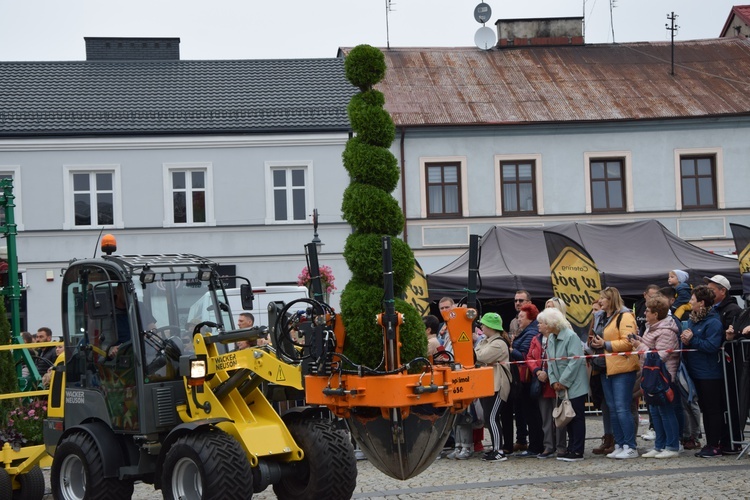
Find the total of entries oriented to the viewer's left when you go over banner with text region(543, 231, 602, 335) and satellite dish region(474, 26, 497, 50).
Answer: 0

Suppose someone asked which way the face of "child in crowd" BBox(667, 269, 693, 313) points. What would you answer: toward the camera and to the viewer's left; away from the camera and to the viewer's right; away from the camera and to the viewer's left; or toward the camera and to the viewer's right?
toward the camera and to the viewer's left

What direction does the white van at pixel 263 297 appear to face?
to the viewer's left

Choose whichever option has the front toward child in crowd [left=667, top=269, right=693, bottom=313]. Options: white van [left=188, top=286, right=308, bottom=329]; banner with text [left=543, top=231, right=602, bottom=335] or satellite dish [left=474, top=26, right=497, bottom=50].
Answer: the satellite dish

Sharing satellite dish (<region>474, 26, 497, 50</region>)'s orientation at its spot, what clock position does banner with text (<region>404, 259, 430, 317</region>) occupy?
The banner with text is roughly at 12 o'clock from the satellite dish.

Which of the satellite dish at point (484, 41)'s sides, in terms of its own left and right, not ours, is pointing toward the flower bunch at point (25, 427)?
front

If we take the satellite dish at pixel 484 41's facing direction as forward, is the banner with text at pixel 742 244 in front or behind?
in front

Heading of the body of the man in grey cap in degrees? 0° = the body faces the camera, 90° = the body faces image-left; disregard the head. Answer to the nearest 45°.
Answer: approximately 90°

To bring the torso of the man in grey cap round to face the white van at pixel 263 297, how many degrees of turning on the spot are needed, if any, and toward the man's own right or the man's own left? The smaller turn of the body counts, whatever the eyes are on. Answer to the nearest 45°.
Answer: approximately 45° to the man's own right
